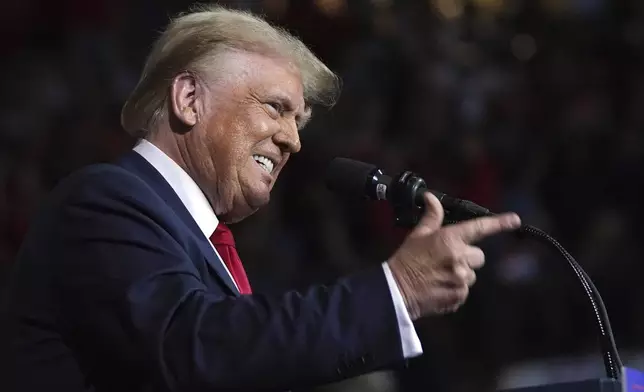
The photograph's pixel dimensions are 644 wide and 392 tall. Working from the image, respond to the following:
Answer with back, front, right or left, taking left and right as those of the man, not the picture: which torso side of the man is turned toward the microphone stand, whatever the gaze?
front

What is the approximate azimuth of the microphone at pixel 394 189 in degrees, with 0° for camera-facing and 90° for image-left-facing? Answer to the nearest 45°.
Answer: approximately 90°

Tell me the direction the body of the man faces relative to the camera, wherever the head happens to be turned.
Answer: to the viewer's right

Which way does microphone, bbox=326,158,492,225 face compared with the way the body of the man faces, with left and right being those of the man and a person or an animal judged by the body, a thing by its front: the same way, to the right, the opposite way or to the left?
the opposite way
